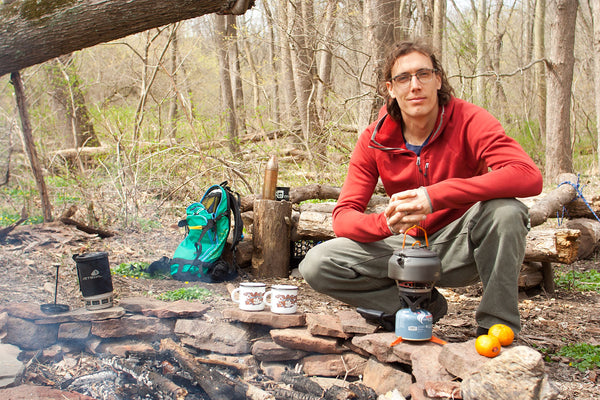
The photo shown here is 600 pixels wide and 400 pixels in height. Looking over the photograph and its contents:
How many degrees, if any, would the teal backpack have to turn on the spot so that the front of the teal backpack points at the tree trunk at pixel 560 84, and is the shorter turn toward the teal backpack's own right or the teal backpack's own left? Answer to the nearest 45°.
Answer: approximately 135° to the teal backpack's own right

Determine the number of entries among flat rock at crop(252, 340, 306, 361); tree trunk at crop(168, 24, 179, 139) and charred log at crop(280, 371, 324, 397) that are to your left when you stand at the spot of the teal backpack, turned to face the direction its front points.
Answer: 2

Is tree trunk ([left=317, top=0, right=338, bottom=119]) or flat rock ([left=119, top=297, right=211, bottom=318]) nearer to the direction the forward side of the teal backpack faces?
the flat rock

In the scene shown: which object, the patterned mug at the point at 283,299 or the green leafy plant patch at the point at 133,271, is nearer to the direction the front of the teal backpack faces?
the green leafy plant patch

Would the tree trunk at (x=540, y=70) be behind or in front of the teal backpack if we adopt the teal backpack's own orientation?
behind

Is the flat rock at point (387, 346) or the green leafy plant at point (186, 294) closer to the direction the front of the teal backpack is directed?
the green leafy plant

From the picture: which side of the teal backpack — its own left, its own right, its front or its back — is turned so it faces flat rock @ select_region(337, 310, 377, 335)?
left

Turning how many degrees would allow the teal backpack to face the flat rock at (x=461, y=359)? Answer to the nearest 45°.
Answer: approximately 90° to its left

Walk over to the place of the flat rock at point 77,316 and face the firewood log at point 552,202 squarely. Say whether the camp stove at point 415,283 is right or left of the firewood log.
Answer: right

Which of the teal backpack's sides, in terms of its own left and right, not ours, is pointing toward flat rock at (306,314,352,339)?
left
